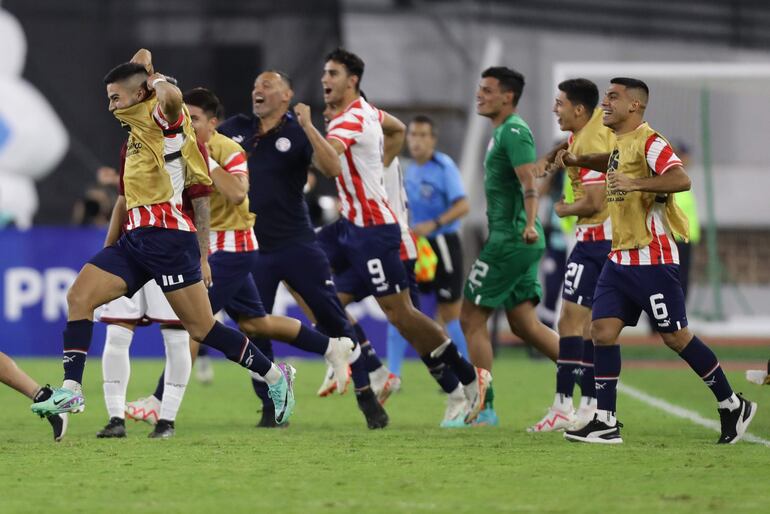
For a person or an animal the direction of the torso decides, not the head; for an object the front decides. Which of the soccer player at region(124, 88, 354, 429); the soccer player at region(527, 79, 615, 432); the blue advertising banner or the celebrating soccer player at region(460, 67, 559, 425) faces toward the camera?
the blue advertising banner

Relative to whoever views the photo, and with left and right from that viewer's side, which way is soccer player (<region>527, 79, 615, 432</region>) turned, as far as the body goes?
facing to the left of the viewer

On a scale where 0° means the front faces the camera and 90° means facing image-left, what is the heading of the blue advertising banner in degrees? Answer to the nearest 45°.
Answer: approximately 0°

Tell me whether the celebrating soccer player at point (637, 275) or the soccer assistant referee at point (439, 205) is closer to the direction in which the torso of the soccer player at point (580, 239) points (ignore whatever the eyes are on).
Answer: the soccer assistant referee

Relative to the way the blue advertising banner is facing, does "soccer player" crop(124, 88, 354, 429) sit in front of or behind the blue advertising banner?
in front
